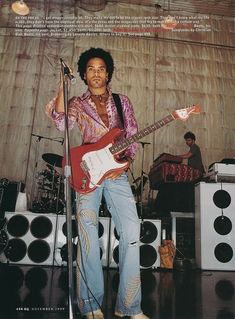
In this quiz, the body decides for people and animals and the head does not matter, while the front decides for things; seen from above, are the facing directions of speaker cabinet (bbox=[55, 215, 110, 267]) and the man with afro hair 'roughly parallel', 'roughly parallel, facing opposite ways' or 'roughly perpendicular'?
roughly parallel

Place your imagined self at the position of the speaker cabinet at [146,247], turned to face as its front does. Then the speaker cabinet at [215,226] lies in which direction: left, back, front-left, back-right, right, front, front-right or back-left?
left

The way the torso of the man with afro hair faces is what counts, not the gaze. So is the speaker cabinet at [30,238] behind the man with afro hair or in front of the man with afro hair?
behind

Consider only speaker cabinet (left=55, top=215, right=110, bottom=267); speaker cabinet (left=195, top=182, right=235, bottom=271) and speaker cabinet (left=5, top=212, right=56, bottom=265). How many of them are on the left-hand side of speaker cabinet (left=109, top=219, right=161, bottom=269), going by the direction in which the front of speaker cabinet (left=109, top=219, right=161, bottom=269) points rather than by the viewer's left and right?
1

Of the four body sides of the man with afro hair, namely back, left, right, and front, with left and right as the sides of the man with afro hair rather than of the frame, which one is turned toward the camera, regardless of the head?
front

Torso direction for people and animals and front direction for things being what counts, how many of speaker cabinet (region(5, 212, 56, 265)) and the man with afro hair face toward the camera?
2

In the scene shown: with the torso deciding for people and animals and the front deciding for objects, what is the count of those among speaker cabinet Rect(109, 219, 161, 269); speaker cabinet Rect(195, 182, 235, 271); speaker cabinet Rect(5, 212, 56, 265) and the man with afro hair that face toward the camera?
4

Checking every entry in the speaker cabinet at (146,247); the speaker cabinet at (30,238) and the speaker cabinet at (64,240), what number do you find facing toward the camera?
3

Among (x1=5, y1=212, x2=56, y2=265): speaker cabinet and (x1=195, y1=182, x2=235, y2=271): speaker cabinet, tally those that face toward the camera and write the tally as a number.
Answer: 2

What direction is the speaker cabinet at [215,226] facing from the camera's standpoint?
toward the camera

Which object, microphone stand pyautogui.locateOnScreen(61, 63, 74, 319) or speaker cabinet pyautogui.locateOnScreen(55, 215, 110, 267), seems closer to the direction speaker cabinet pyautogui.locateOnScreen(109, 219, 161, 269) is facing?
the microphone stand

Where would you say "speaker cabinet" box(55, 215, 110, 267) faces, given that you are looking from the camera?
facing the viewer

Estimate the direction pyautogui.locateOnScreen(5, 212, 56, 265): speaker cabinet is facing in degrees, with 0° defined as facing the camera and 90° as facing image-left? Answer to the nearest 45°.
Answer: approximately 0°

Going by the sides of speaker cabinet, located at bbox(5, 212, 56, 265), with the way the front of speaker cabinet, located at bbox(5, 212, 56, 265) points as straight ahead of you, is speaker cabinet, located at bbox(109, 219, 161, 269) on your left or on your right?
on your left
